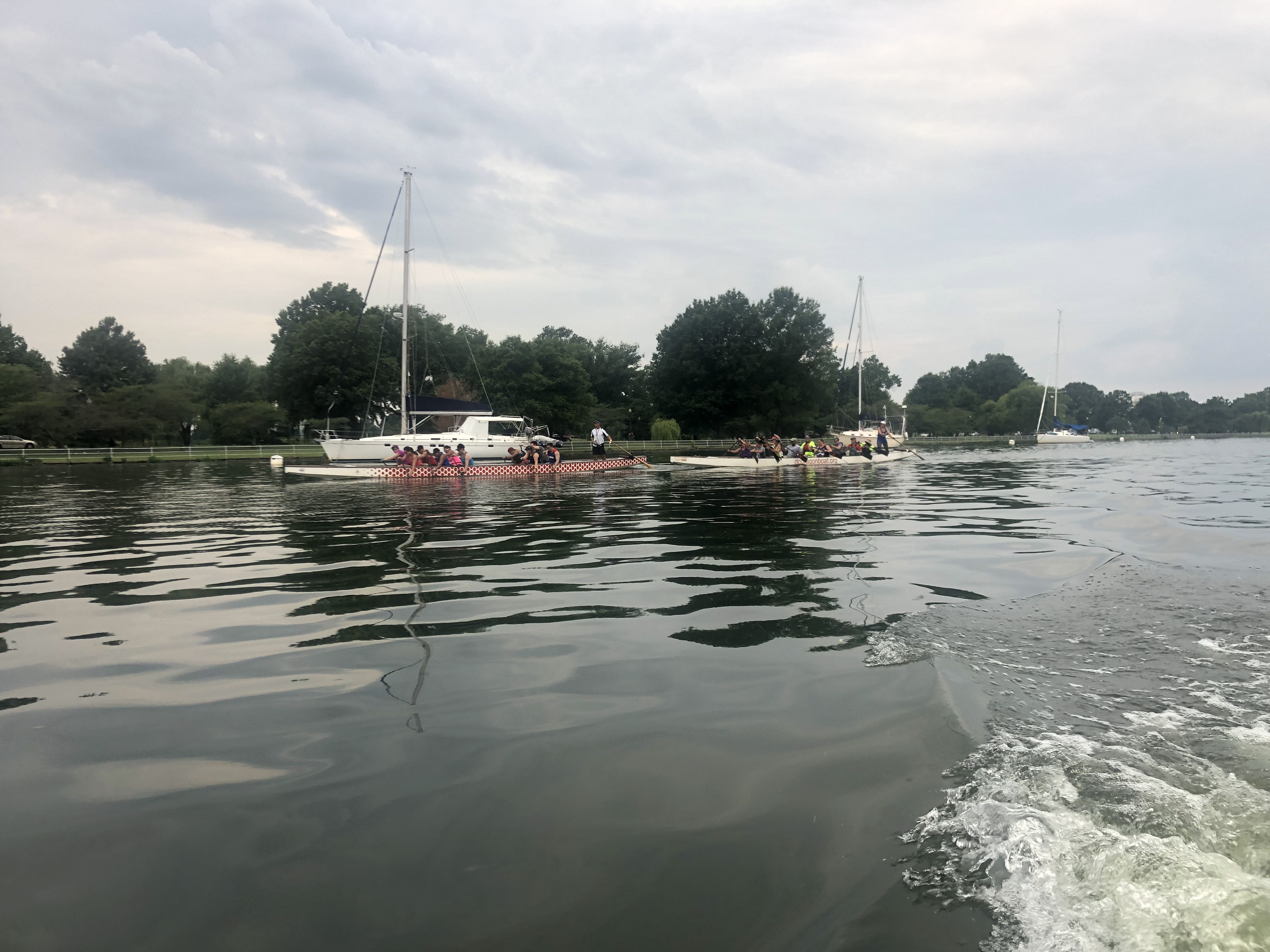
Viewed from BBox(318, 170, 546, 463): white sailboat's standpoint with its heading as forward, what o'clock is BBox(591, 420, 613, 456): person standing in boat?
The person standing in boat is roughly at 6 o'clock from the white sailboat.

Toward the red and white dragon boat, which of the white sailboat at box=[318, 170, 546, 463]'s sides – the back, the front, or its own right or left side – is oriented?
left

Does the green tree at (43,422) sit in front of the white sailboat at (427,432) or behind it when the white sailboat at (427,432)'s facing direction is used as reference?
in front

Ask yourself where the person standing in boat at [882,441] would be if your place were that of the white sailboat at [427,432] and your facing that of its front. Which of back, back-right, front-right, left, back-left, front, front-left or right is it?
back

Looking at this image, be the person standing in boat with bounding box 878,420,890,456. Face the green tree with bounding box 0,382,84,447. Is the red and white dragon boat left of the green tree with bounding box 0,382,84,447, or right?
left

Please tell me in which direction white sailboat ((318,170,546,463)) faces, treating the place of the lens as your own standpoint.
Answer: facing to the left of the viewer

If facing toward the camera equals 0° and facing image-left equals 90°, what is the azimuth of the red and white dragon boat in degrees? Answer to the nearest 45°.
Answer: approximately 90°

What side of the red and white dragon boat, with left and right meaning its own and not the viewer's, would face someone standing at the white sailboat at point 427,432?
right

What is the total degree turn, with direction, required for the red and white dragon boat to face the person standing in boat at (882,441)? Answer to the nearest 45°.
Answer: approximately 180°

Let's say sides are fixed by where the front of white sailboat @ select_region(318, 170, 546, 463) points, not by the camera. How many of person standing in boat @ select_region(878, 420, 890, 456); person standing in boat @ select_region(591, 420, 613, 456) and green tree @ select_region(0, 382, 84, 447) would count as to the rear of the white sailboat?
2

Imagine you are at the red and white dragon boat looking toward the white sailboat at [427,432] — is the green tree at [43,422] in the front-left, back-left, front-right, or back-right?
front-left

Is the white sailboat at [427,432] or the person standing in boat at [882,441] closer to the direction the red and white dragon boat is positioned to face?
the white sailboat

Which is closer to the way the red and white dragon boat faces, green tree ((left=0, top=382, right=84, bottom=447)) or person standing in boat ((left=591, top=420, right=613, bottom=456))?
the green tree

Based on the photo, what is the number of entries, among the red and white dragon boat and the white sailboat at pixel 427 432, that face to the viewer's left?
2
